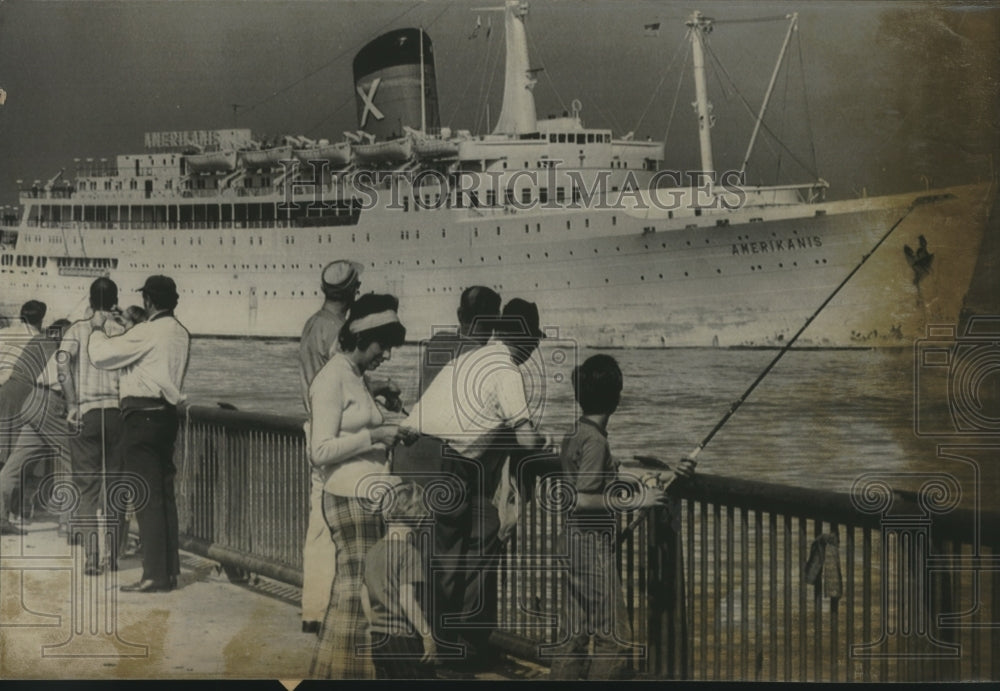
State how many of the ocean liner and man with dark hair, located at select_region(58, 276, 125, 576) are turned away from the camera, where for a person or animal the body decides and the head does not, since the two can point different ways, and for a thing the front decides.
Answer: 1

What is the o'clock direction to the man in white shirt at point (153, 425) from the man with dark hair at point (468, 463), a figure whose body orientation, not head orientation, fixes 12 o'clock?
The man in white shirt is roughly at 8 o'clock from the man with dark hair.

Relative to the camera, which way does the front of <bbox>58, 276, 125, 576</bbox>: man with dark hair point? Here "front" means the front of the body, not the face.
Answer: away from the camera

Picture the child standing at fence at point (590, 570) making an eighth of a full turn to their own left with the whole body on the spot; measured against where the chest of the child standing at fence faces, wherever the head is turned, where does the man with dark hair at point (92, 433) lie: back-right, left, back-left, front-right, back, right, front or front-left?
left

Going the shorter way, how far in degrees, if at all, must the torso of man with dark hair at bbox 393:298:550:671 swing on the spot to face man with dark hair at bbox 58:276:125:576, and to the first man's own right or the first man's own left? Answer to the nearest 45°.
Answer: approximately 135° to the first man's own left

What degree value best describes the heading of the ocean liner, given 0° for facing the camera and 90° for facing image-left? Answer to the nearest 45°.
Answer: approximately 315°

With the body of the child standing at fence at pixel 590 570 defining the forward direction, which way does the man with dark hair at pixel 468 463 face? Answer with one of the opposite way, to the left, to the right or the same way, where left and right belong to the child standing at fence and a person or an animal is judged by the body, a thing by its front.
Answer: the same way

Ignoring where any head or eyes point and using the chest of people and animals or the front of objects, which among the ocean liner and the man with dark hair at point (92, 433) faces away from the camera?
the man with dark hair

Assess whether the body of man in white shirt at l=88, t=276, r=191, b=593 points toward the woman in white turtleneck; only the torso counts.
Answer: no

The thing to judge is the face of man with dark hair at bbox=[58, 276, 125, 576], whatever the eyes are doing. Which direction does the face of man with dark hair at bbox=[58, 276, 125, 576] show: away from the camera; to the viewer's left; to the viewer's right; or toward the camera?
away from the camera

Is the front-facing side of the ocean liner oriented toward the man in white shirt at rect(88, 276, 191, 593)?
no

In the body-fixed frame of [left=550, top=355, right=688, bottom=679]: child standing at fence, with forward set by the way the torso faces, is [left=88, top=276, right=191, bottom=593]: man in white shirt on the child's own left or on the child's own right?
on the child's own left
